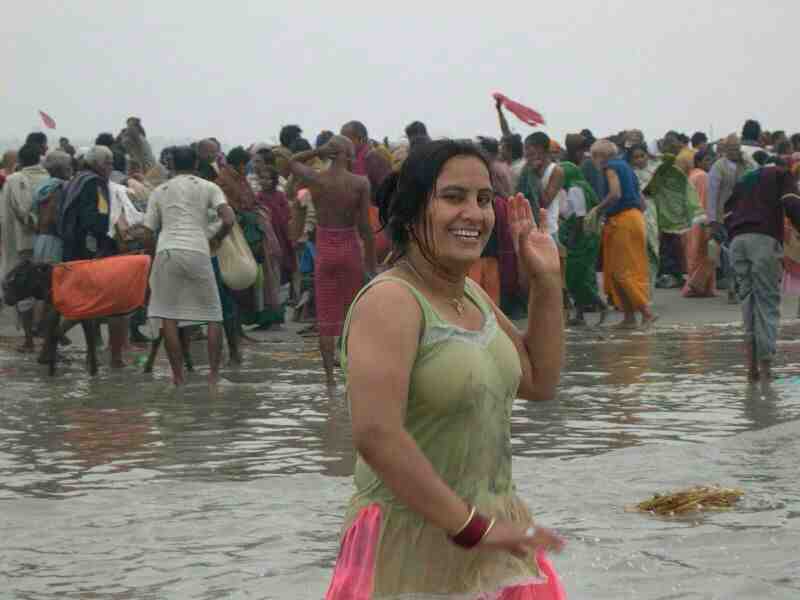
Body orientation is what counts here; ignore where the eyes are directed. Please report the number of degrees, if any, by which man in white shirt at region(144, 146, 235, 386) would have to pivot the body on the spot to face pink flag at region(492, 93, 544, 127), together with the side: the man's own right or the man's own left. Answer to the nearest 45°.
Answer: approximately 45° to the man's own right

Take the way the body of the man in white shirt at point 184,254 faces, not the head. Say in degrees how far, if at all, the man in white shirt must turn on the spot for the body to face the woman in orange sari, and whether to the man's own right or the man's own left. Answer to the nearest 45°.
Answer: approximately 45° to the man's own right

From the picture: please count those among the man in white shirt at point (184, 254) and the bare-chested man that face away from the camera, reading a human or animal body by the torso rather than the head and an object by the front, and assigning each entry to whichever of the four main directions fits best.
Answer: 2

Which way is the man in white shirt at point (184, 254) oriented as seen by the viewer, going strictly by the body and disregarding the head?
away from the camera

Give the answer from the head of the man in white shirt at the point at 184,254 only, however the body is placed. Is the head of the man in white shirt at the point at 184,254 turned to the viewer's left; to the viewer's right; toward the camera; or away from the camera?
away from the camera

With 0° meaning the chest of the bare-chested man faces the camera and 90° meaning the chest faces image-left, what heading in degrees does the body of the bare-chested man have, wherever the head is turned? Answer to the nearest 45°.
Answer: approximately 180°

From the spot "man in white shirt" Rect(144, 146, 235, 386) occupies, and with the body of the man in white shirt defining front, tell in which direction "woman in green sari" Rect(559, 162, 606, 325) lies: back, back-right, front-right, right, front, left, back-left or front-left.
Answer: front-right
